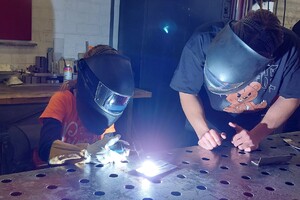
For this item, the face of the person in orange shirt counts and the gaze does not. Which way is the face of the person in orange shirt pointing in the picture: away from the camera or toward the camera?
toward the camera

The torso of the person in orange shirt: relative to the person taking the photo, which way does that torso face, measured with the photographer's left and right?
facing the viewer and to the right of the viewer
